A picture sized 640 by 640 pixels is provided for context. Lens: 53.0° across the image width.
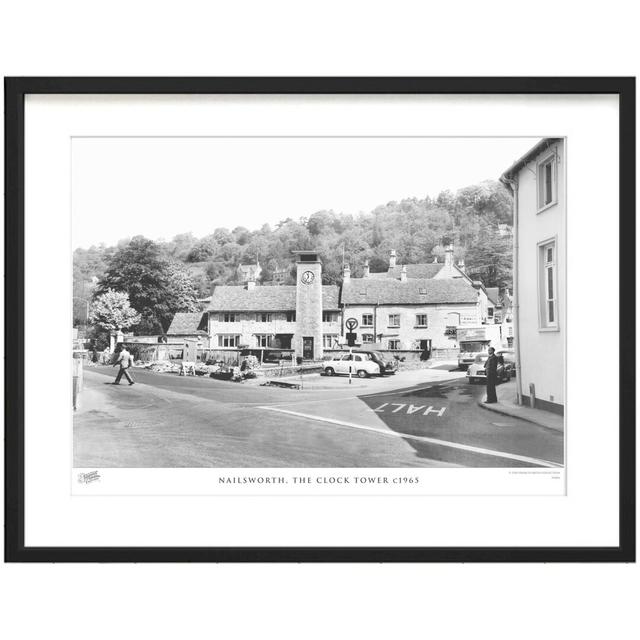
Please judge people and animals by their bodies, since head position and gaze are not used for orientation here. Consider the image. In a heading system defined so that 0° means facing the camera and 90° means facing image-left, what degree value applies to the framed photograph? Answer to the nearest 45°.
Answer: approximately 0°
